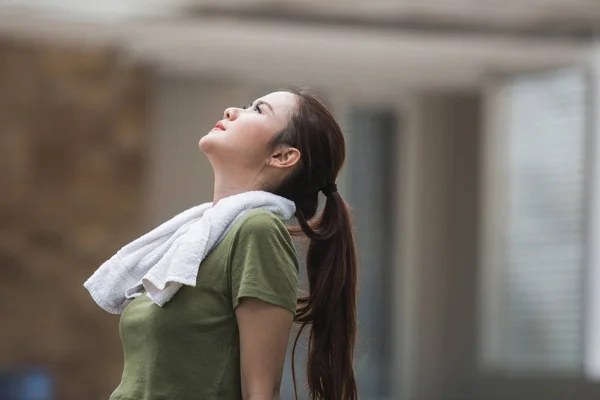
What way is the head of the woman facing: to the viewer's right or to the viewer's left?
to the viewer's left

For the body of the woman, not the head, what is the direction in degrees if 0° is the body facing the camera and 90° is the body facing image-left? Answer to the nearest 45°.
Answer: approximately 90°
